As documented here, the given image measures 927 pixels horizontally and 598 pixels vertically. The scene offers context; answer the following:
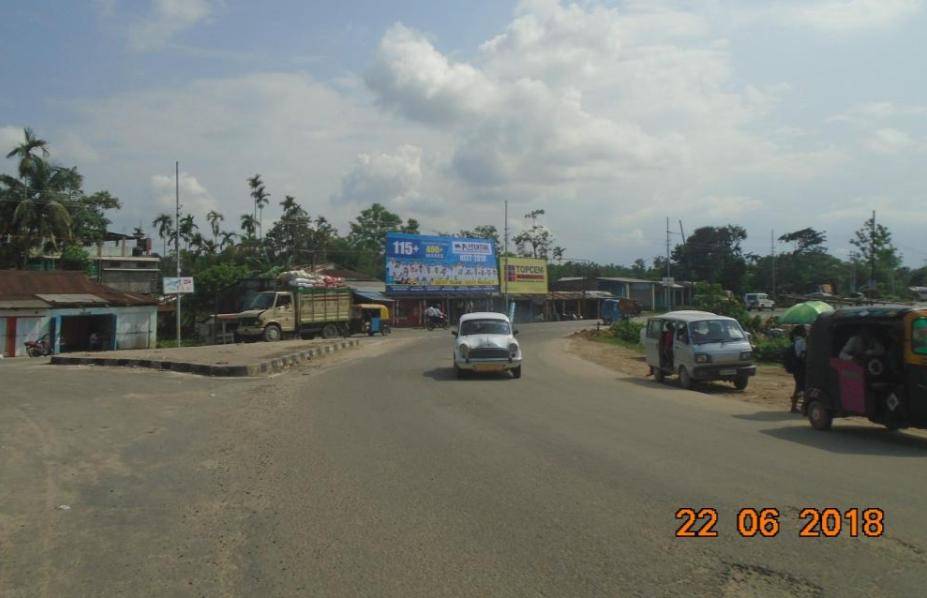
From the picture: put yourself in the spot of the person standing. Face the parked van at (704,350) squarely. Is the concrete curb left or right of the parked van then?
left

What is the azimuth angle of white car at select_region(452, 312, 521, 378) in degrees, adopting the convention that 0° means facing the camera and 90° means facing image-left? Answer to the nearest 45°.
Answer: approximately 0°

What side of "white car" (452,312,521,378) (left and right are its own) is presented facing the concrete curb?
right

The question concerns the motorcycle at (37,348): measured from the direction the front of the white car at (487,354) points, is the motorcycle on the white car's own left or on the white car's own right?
on the white car's own right

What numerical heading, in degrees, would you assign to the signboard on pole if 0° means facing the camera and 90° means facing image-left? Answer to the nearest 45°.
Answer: approximately 0°
